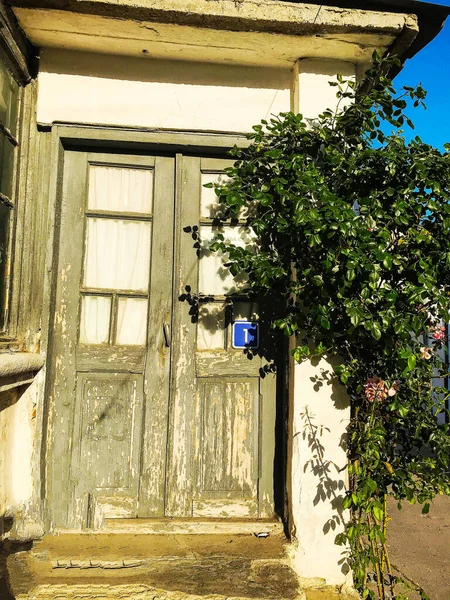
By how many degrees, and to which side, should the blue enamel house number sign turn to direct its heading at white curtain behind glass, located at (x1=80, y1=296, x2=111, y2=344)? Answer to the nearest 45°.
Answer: approximately 90° to its right

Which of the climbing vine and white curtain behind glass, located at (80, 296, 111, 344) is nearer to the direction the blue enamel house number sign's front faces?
the climbing vine

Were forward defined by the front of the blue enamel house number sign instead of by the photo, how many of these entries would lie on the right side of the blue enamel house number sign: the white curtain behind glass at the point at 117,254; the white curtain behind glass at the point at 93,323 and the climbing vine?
2

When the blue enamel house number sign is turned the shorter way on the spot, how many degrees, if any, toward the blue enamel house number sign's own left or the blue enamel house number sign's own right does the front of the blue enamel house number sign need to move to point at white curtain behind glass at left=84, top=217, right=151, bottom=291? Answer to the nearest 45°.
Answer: approximately 90° to the blue enamel house number sign's own right

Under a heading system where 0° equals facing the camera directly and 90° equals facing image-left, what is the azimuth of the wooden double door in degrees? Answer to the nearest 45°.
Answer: approximately 0°

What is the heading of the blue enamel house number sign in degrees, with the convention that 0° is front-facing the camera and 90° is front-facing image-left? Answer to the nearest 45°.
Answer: approximately 0°
